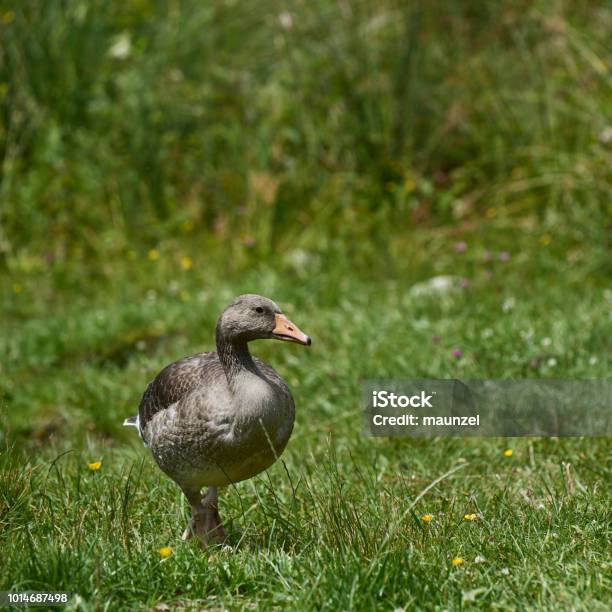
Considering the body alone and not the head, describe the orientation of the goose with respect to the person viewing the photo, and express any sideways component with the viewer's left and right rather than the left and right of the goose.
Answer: facing the viewer and to the right of the viewer

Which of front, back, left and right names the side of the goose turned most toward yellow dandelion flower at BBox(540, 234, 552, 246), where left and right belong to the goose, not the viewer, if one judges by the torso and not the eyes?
left
